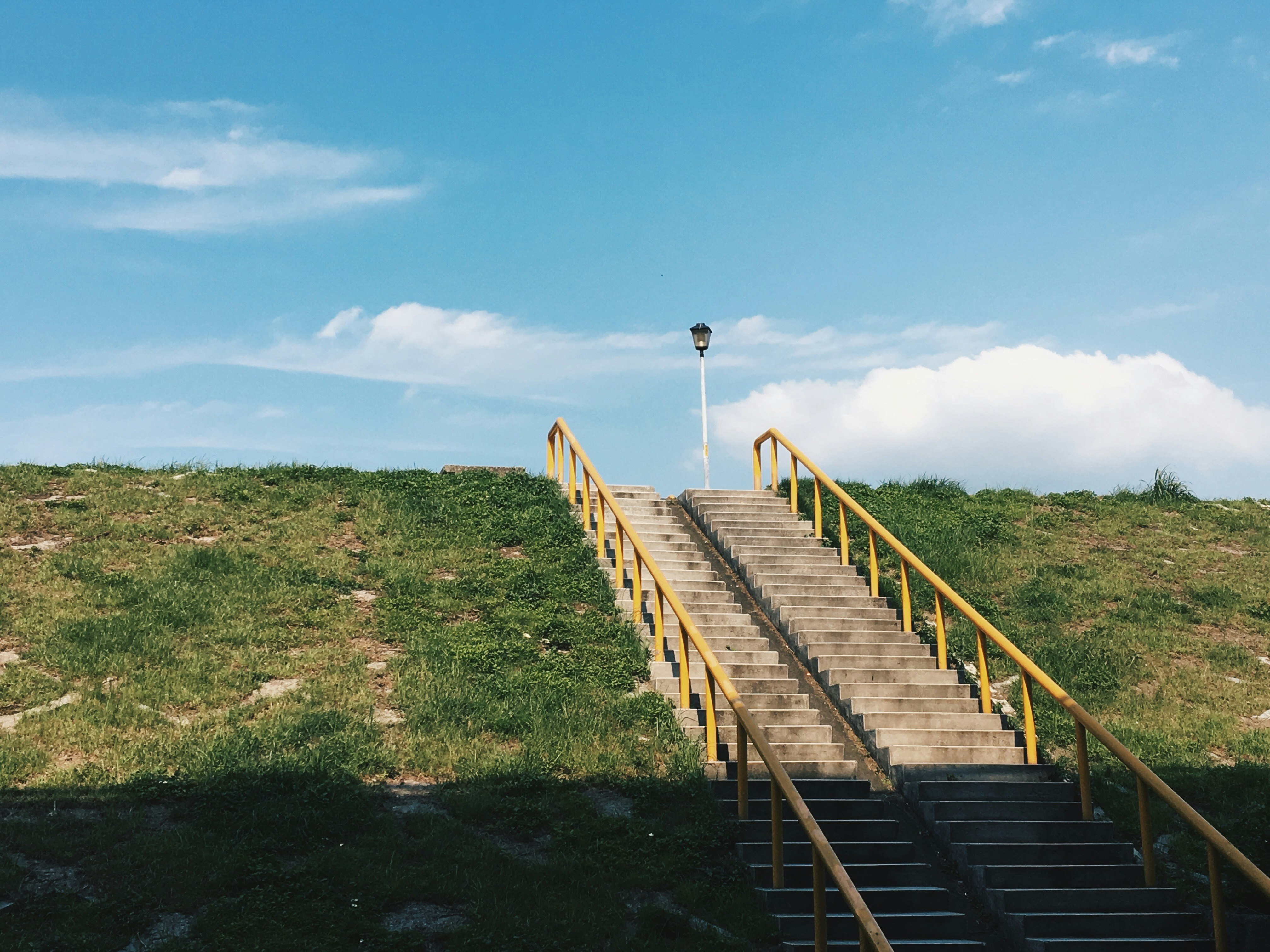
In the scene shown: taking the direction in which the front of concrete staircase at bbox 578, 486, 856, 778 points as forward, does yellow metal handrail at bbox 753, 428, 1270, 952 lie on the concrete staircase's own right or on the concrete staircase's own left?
on the concrete staircase's own left

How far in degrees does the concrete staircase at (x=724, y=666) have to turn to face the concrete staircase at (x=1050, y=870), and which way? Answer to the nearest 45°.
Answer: approximately 45° to its left

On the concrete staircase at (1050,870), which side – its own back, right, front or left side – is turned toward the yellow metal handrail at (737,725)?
right

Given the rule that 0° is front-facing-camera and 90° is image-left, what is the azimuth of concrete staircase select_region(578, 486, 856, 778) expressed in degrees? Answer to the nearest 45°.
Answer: approximately 0°

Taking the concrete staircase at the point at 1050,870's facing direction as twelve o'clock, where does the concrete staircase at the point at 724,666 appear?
the concrete staircase at the point at 724,666 is roughly at 4 o'clock from the concrete staircase at the point at 1050,870.
